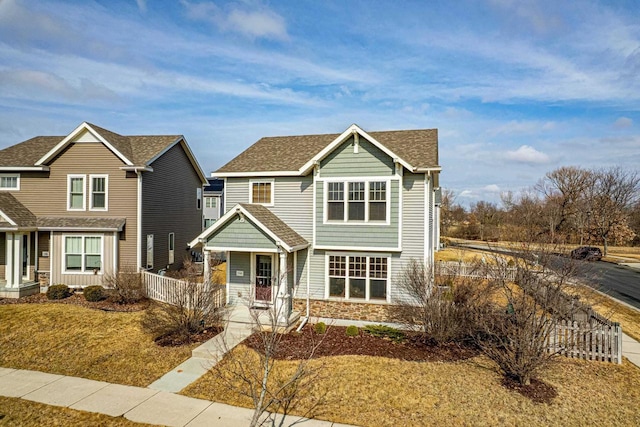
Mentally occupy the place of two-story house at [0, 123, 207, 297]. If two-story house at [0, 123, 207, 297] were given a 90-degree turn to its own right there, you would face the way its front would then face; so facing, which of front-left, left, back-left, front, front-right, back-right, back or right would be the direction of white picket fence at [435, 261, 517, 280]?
back

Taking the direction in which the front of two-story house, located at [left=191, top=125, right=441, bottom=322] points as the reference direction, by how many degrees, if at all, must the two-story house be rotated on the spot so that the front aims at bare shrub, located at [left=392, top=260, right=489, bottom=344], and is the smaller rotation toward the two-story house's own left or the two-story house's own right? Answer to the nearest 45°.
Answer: approximately 45° to the two-story house's own left

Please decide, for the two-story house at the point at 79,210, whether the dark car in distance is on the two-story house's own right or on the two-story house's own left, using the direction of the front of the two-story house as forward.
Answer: on the two-story house's own left

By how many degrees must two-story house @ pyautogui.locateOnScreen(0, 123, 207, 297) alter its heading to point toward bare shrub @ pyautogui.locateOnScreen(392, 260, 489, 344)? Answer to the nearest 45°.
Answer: approximately 90° to its left

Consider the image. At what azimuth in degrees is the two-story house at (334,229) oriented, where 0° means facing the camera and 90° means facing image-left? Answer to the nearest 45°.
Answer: approximately 0°

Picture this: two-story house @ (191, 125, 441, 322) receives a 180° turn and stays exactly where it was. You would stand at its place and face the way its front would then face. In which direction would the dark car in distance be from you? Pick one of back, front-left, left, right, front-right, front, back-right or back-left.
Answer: right

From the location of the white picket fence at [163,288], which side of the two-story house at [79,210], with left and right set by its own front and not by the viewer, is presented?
left

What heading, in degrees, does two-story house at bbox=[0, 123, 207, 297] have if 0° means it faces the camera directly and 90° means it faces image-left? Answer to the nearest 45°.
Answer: approximately 45°

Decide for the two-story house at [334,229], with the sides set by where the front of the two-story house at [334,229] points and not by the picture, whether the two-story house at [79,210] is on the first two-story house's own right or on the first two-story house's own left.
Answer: on the first two-story house's own right

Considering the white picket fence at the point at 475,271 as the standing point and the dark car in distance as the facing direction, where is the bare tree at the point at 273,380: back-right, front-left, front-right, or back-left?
back-right

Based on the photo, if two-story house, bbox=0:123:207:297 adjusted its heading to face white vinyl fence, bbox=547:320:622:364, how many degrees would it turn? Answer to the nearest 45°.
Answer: approximately 90° to its left

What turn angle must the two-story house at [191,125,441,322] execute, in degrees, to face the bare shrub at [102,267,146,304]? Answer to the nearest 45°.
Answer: approximately 90° to its right

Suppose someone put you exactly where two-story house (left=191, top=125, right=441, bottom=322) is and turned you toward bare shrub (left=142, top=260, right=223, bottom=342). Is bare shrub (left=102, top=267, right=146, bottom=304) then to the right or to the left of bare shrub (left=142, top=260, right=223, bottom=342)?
right

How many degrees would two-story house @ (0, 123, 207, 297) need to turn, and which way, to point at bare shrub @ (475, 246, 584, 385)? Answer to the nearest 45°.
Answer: approximately 90° to its left
